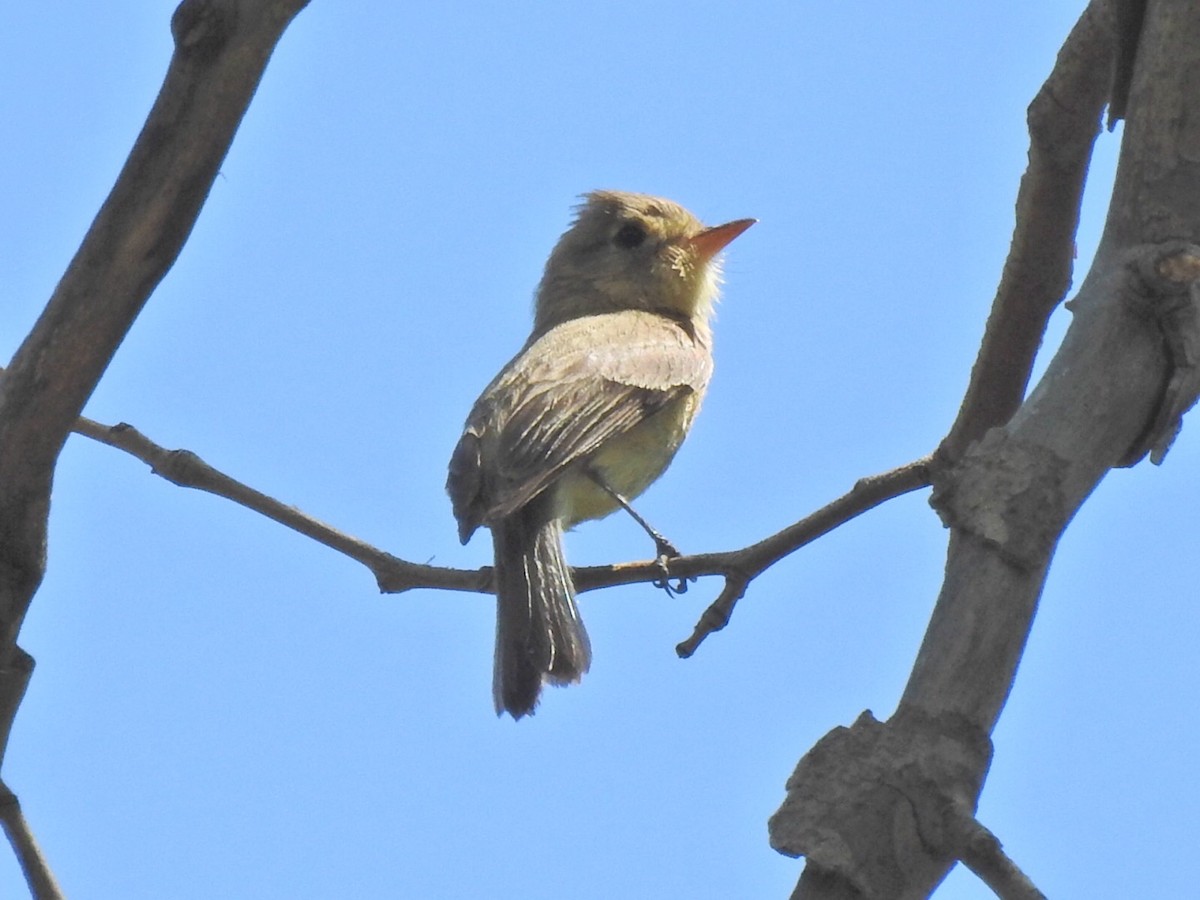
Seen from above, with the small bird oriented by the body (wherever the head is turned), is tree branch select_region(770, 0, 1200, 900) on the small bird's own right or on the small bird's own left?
on the small bird's own right

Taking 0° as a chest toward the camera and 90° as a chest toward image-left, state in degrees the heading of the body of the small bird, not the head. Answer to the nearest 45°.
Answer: approximately 225°
